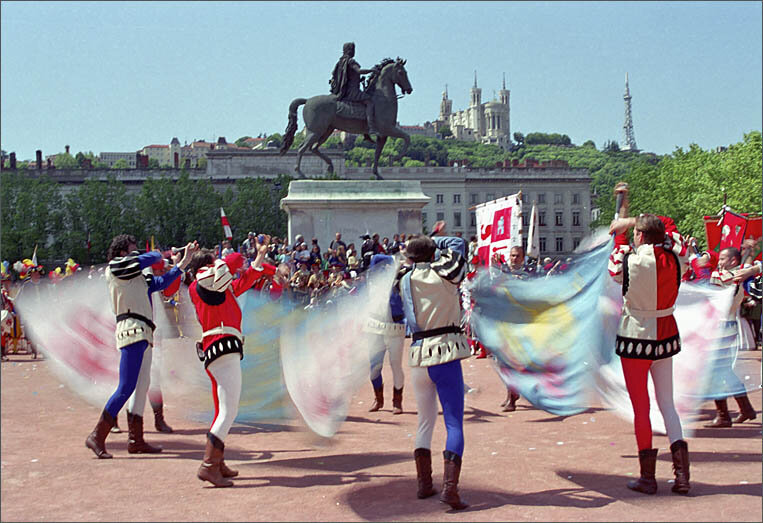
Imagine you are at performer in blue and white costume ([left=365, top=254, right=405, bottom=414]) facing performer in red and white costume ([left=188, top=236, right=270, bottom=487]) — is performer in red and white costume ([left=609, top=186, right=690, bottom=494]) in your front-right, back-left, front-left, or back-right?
front-left

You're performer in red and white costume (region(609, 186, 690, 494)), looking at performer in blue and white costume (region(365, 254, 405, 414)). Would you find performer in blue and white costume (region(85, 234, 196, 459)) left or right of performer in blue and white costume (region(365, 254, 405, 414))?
left

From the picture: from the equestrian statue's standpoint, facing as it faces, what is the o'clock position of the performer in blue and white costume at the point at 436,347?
The performer in blue and white costume is roughly at 3 o'clock from the equestrian statue.

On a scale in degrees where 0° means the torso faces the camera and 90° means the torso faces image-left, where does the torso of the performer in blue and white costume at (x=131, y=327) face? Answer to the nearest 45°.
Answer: approximately 270°

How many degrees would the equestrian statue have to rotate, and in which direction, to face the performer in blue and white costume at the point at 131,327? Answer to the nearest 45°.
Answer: approximately 90° to its right

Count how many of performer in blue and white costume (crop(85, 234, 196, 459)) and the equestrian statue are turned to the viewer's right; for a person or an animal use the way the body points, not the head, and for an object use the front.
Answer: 2

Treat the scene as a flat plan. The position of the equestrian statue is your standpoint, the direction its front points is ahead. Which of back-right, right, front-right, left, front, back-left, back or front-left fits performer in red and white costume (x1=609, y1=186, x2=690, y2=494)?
right

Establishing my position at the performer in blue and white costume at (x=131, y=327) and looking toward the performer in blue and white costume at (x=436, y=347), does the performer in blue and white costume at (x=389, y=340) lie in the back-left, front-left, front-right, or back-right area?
front-left

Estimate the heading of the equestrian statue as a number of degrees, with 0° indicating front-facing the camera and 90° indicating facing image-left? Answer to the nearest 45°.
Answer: approximately 270°

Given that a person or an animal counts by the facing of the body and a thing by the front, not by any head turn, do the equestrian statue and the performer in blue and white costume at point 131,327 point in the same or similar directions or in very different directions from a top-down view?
same or similar directions

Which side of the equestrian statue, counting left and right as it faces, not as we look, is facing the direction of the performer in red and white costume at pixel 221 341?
right
